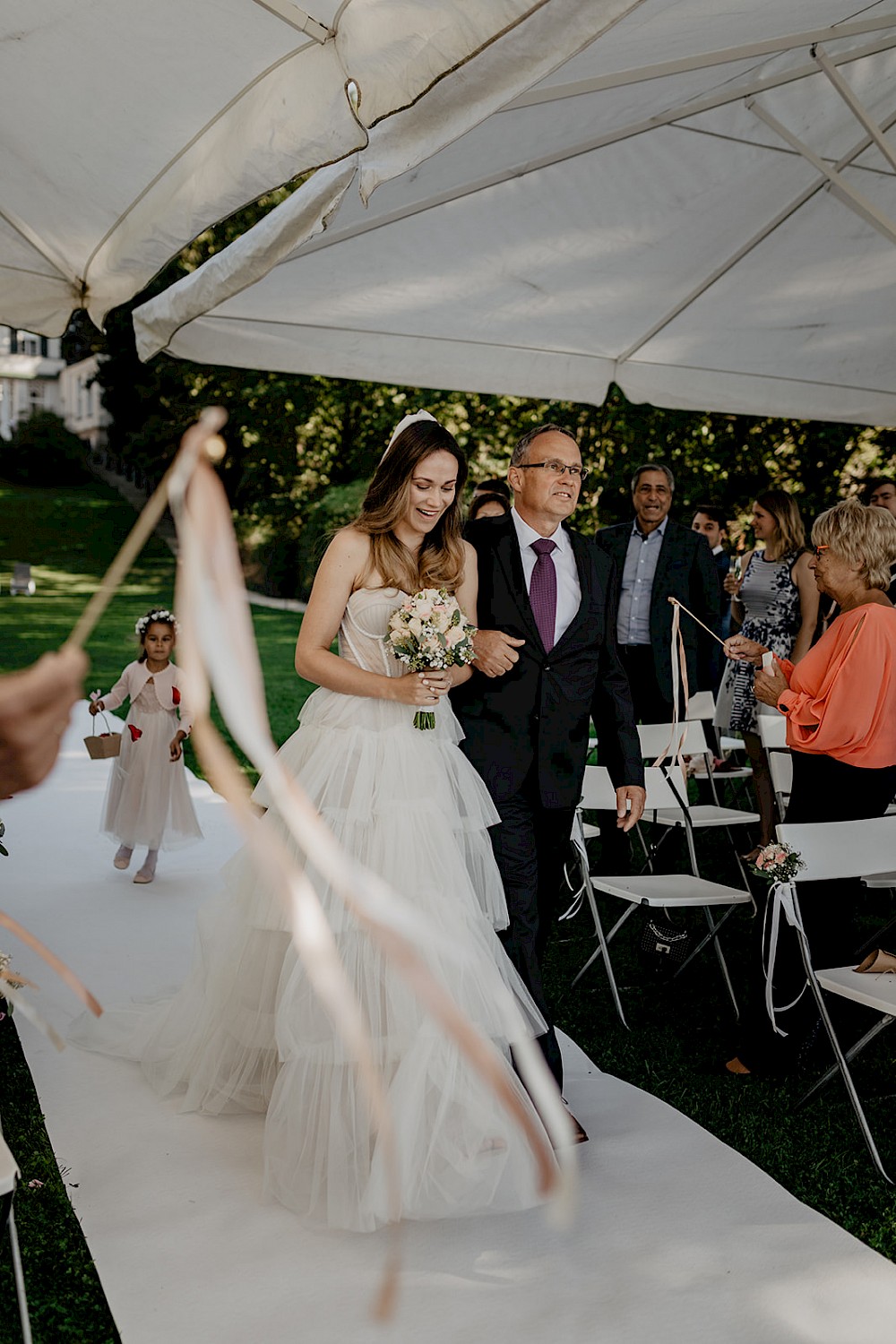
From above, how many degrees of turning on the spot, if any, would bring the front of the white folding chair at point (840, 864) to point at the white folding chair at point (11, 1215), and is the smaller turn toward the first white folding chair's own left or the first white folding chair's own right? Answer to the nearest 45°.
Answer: approximately 90° to the first white folding chair's own right

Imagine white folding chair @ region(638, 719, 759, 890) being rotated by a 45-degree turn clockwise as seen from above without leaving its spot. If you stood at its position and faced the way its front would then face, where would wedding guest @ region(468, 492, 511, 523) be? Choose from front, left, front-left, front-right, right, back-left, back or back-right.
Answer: back-right

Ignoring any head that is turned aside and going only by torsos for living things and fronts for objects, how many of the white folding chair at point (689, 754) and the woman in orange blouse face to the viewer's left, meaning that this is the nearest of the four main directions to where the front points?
1

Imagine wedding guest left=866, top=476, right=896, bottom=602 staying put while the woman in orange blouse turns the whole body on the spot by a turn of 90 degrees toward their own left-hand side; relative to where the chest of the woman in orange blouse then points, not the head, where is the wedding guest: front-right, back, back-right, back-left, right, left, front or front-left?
back

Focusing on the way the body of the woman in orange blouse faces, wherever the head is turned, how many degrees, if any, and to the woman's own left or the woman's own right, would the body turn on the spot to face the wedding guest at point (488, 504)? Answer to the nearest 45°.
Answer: approximately 45° to the woman's own right

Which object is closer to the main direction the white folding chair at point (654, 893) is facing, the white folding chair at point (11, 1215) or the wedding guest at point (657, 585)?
the white folding chair

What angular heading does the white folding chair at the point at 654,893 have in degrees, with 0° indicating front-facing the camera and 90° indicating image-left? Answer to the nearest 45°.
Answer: approximately 315°

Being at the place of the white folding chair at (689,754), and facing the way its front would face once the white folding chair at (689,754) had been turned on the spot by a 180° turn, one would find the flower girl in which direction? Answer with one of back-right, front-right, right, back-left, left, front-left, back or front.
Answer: front-left

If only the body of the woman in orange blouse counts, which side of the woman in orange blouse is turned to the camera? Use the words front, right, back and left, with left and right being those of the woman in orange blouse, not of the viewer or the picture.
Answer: left

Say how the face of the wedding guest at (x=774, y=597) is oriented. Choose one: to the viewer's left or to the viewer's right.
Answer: to the viewer's left

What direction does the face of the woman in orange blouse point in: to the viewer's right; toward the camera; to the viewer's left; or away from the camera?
to the viewer's left
